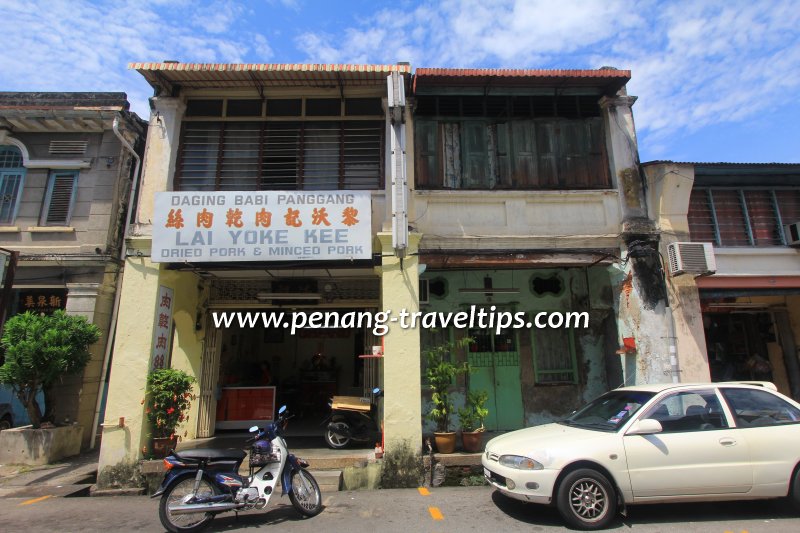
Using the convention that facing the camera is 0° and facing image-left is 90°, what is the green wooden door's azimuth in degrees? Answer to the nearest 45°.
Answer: approximately 0°

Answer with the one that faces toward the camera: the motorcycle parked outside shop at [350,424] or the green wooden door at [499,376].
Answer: the green wooden door

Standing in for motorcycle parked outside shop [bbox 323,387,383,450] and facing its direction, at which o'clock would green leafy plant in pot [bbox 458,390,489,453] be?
The green leafy plant in pot is roughly at 1 o'clock from the motorcycle parked outside shop.

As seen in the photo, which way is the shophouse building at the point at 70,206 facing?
toward the camera

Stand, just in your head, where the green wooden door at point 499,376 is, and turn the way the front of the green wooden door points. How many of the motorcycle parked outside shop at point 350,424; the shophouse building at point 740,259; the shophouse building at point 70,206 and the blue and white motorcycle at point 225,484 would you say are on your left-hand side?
1

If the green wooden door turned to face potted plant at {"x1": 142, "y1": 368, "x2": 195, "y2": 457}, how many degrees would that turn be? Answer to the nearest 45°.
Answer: approximately 45° to its right

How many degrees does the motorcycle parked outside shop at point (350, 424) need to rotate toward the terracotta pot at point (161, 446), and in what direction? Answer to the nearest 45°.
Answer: approximately 180°

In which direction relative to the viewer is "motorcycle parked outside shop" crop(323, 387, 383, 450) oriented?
to the viewer's right

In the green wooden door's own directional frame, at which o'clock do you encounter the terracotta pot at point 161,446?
The terracotta pot is roughly at 2 o'clock from the green wooden door.

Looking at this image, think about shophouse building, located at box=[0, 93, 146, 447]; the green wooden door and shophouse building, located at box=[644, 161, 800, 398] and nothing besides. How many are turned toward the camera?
3

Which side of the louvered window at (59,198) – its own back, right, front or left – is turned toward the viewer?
front

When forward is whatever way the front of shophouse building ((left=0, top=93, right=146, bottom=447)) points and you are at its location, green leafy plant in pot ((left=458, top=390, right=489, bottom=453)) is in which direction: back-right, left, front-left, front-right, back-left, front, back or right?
front-left

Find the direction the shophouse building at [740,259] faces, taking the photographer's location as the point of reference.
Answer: facing the viewer

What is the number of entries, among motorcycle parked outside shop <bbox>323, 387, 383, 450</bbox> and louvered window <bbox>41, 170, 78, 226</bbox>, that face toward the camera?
1
